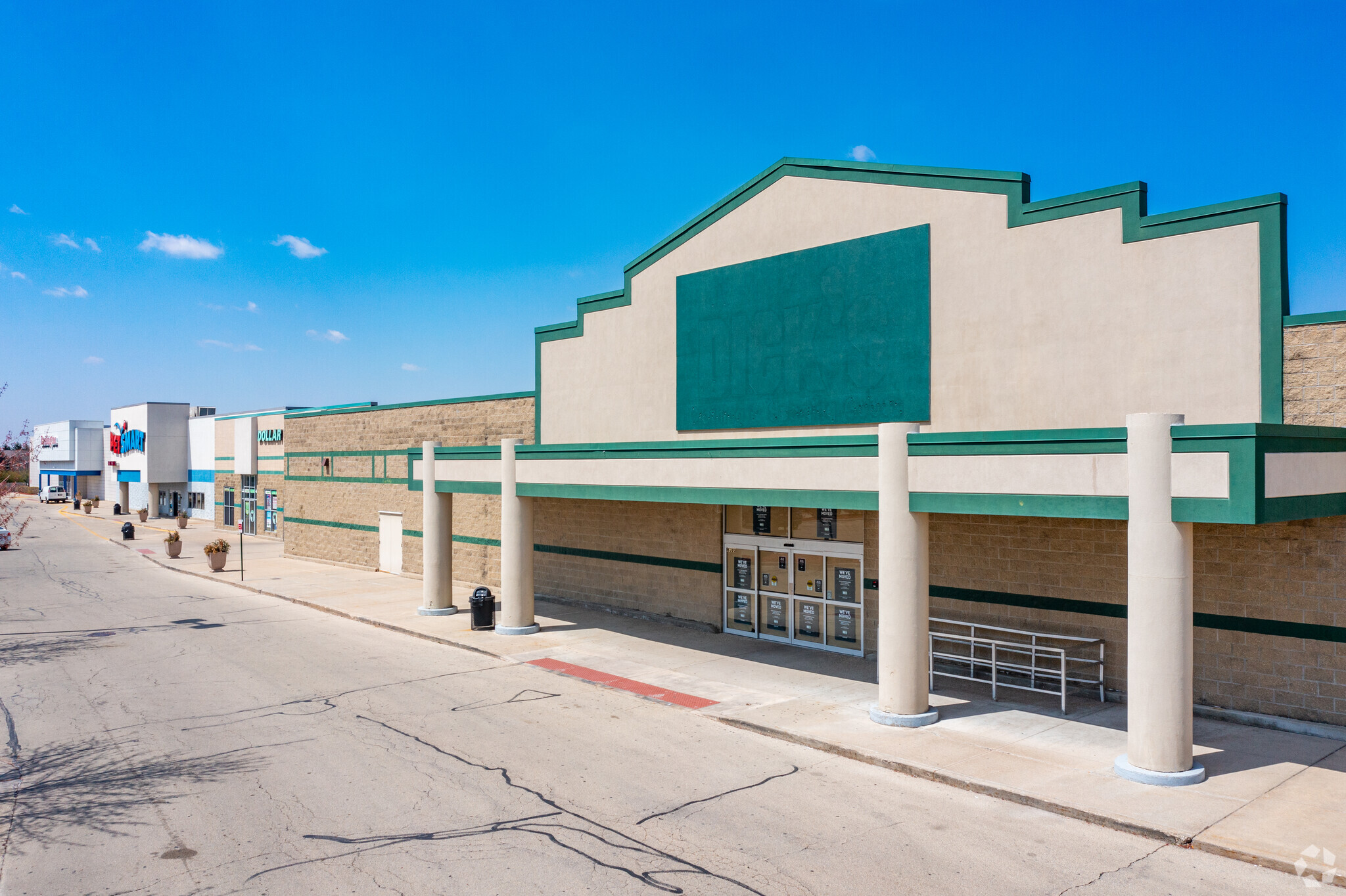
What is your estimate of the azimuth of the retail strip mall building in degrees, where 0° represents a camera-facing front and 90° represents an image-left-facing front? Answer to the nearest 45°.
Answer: approximately 45°

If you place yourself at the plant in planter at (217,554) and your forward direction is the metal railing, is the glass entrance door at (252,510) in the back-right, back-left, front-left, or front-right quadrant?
back-left

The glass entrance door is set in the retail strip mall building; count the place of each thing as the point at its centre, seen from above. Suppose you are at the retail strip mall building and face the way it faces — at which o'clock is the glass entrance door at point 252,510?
The glass entrance door is roughly at 3 o'clock from the retail strip mall building.

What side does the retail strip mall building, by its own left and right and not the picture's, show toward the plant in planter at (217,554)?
right
